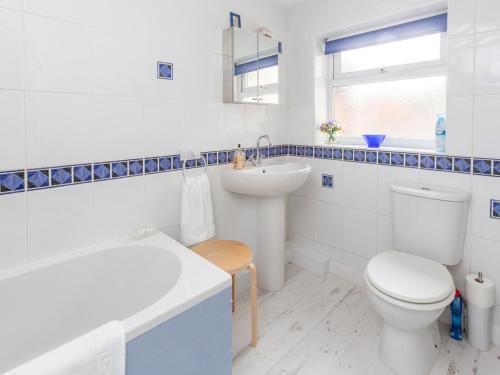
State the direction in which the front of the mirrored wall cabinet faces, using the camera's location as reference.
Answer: facing the viewer and to the right of the viewer

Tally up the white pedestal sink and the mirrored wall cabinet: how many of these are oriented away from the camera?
0

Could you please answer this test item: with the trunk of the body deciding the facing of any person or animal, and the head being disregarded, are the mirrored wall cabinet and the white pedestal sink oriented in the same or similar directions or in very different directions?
same or similar directions

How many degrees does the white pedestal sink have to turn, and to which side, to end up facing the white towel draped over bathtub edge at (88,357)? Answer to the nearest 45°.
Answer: approximately 45° to its right

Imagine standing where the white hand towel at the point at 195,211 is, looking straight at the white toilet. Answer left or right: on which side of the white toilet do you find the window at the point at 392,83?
left
